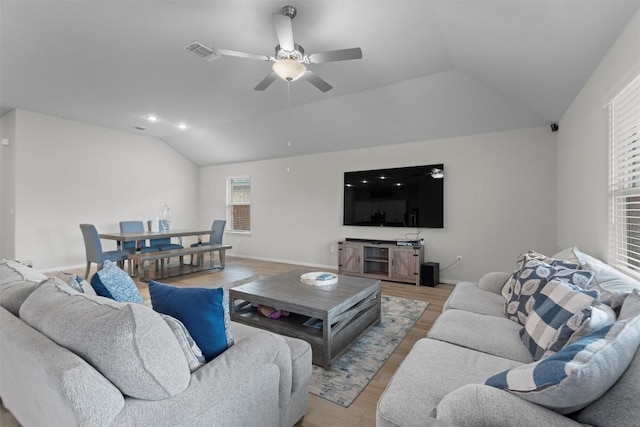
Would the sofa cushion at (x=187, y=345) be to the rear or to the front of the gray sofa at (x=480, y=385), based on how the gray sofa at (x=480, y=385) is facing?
to the front

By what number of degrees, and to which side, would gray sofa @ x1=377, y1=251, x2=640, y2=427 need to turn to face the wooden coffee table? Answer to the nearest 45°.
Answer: approximately 45° to its right

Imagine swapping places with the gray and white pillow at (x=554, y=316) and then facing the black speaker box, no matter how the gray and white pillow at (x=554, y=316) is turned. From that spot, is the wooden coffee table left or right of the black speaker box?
left

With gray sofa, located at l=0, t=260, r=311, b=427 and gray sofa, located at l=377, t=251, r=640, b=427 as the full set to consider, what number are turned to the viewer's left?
1

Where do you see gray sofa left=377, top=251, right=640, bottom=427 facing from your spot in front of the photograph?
facing to the left of the viewer

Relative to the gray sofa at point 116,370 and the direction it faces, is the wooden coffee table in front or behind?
in front

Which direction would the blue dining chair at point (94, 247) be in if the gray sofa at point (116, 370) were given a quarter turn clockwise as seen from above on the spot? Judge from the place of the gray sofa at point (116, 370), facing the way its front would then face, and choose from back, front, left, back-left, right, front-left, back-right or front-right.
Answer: back-left

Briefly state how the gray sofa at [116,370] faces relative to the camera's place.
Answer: facing away from the viewer and to the right of the viewer

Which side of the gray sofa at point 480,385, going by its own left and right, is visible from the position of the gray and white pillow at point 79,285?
front
